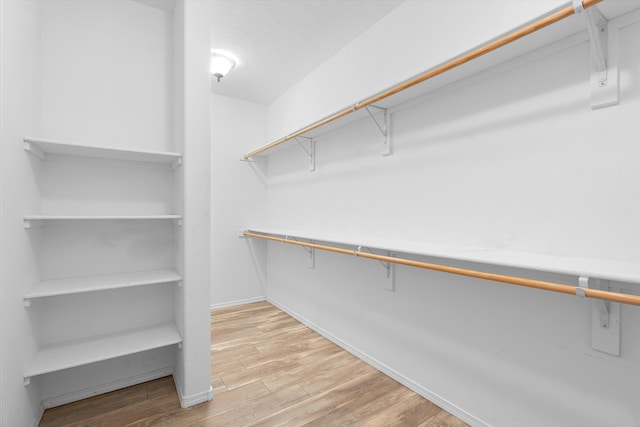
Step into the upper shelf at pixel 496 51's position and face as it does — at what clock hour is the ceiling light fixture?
The ceiling light fixture is roughly at 2 o'clock from the upper shelf.

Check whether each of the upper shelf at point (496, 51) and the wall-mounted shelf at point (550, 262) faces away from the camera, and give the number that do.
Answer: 0

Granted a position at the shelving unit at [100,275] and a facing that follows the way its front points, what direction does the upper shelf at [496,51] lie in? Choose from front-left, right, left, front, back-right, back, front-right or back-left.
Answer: front-left

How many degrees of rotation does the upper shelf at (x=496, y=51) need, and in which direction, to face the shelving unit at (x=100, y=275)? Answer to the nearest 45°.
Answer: approximately 45° to its right

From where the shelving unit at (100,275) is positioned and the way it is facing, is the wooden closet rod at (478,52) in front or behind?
in front

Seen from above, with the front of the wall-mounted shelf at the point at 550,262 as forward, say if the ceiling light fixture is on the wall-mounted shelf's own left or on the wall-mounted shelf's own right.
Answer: on the wall-mounted shelf's own right

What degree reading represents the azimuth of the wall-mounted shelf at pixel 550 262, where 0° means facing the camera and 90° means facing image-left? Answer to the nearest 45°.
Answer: approximately 45°

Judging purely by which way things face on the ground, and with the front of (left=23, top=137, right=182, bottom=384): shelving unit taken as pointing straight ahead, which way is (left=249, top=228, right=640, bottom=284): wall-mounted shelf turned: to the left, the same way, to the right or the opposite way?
to the right

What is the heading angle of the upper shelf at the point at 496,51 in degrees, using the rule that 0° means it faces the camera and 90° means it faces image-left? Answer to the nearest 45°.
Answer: approximately 45°
